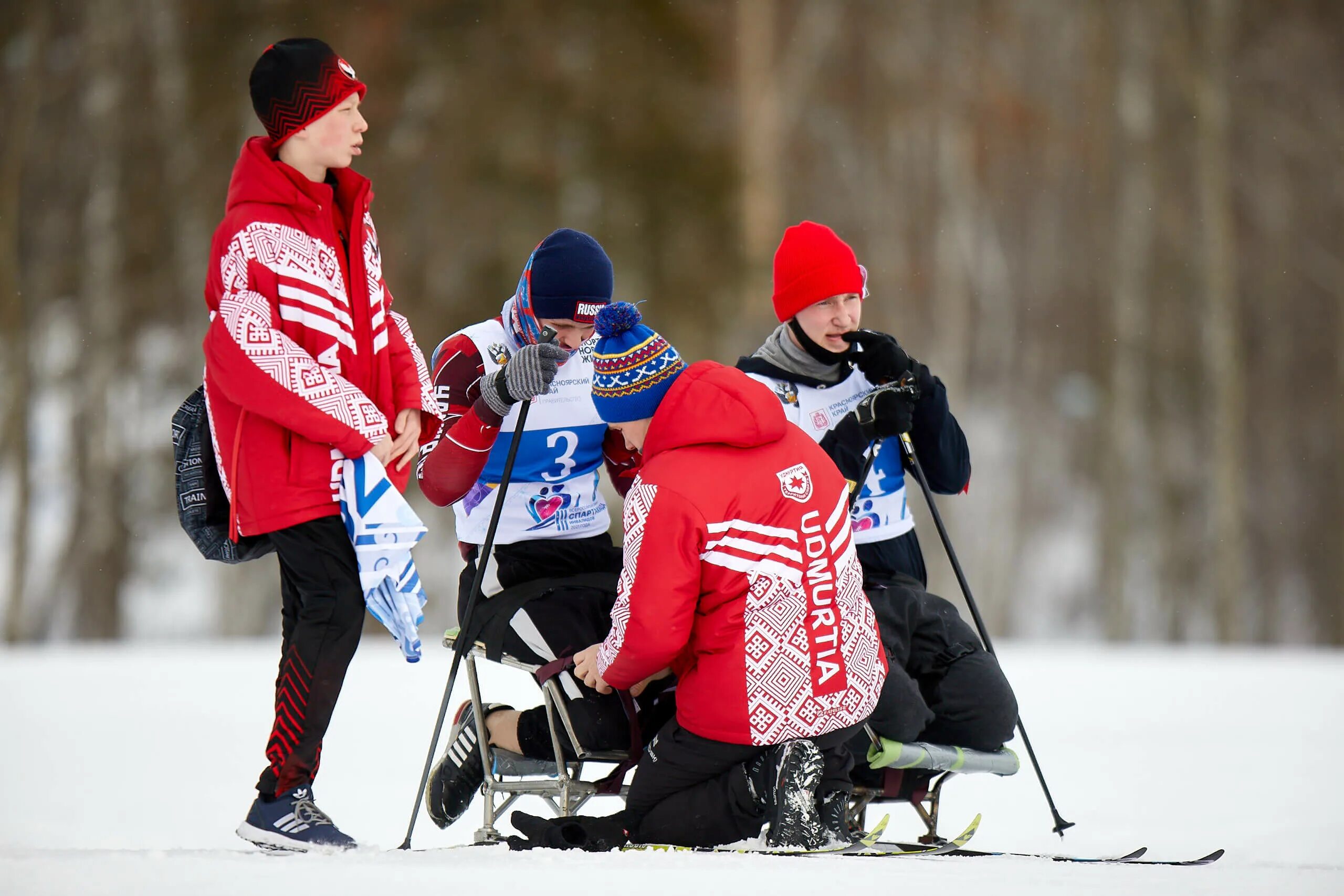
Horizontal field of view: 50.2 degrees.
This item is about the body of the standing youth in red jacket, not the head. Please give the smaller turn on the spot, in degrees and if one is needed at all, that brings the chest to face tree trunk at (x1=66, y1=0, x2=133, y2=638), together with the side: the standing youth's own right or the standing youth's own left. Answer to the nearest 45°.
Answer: approximately 135° to the standing youth's own left

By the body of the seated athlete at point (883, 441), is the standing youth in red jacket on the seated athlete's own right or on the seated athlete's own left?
on the seated athlete's own right

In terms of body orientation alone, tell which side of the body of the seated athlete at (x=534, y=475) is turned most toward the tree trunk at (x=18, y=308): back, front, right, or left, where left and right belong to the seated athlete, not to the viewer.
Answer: back

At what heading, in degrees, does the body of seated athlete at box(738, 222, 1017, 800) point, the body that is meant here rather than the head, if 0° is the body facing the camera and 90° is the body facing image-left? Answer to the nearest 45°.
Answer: approximately 315°

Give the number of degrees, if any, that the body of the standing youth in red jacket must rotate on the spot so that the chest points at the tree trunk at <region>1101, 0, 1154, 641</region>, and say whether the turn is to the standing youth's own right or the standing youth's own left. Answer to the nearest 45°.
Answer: approximately 90° to the standing youth's own left

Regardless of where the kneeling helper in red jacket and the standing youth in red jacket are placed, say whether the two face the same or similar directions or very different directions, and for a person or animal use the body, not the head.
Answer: very different directions

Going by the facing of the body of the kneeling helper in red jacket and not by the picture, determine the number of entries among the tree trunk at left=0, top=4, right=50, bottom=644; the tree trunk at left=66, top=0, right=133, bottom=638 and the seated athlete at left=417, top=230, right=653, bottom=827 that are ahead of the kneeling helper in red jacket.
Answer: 3

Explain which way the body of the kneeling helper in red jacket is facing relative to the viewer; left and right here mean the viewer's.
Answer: facing away from the viewer and to the left of the viewer

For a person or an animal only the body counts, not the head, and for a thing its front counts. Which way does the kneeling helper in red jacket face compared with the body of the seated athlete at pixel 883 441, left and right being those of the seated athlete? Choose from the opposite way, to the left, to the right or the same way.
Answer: the opposite way

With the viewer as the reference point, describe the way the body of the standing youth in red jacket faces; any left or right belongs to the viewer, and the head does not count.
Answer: facing the viewer and to the right of the viewer

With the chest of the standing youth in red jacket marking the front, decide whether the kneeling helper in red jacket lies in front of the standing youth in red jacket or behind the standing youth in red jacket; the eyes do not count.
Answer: in front

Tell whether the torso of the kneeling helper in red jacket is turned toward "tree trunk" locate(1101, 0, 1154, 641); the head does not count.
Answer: no

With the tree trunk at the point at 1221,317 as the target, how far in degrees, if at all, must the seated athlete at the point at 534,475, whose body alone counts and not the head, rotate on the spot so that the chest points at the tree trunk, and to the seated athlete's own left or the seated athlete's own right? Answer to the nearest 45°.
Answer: approximately 90° to the seated athlete's own left

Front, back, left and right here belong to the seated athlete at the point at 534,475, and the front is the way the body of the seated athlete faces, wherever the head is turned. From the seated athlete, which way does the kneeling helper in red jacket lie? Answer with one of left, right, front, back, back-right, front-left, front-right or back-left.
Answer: front

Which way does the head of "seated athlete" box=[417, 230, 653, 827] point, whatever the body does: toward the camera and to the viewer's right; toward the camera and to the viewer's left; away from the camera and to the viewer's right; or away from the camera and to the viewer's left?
toward the camera and to the viewer's right

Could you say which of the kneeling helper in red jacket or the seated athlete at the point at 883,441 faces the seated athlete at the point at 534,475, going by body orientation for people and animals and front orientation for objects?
the kneeling helper in red jacket

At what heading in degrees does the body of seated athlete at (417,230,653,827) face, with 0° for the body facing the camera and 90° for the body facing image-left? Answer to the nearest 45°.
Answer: approximately 315°

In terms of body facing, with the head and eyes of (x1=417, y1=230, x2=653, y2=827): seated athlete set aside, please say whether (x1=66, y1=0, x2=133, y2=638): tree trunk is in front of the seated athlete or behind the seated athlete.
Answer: behind

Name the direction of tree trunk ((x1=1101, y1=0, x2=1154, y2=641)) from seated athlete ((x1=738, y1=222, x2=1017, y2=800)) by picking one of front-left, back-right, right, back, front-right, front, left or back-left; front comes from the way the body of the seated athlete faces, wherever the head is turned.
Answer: back-left

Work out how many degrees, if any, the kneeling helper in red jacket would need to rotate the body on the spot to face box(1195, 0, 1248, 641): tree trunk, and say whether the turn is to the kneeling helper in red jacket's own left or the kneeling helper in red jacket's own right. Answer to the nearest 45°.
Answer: approximately 90° to the kneeling helper in red jacket's own right
